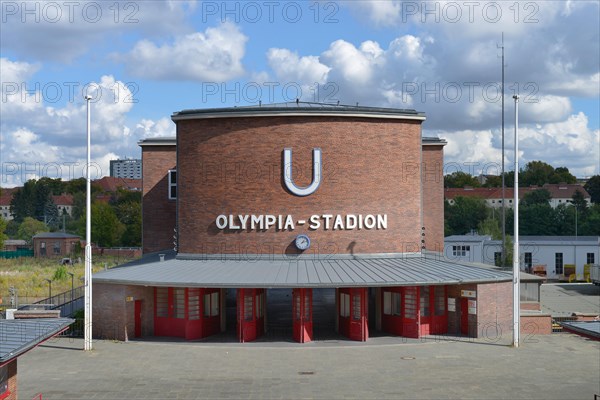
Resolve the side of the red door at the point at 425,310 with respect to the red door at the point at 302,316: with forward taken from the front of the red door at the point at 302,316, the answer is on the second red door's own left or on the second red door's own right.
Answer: on the second red door's own left

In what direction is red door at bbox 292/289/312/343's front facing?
toward the camera

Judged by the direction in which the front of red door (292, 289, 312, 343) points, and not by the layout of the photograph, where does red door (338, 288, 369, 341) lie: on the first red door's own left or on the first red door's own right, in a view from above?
on the first red door's own left

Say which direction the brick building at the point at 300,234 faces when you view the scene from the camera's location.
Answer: facing the viewer

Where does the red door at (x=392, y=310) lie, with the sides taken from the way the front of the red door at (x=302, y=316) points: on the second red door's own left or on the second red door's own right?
on the second red door's own left
